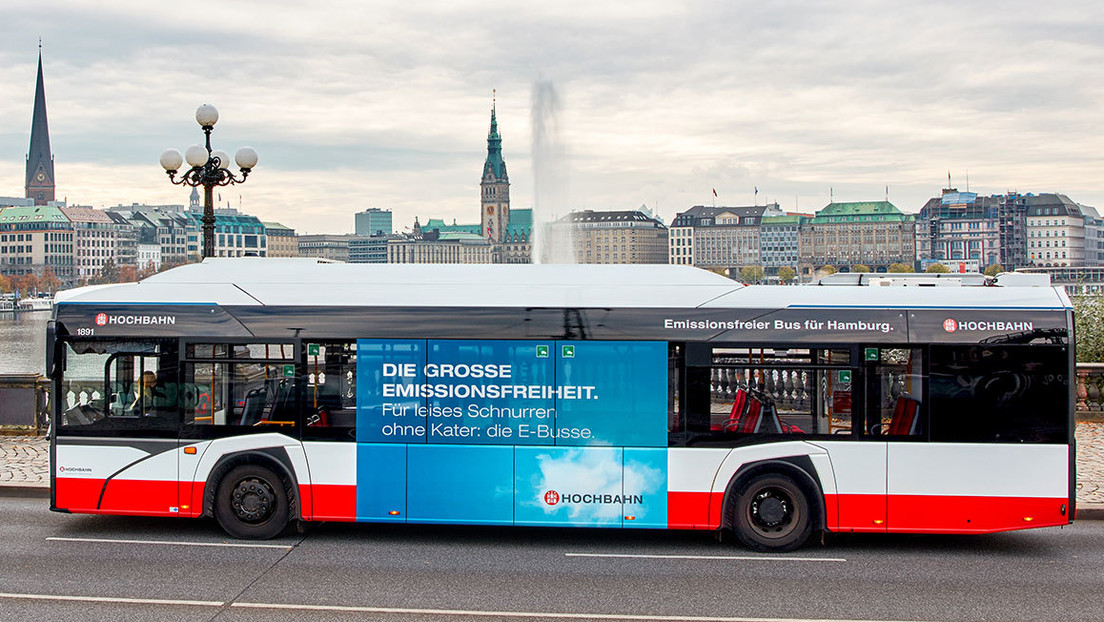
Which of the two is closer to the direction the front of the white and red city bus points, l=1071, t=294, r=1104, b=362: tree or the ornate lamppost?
the ornate lamppost

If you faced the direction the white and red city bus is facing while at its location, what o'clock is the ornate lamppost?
The ornate lamppost is roughly at 2 o'clock from the white and red city bus.

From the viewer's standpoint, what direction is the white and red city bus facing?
to the viewer's left

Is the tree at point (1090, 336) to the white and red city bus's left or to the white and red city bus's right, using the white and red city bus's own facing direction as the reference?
on its right

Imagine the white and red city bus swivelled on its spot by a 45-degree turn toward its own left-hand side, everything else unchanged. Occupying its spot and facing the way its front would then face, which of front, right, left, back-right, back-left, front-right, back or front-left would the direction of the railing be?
right
